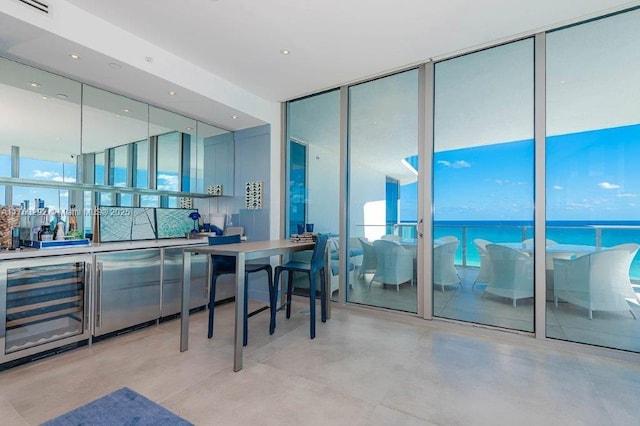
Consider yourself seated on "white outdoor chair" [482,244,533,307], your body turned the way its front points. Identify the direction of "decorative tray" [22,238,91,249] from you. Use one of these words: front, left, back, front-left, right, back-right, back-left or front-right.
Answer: back

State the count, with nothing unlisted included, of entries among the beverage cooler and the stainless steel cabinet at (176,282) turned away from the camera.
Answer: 0

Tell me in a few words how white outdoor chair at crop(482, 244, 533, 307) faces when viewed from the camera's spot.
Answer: facing away from the viewer and to the right of the viewer

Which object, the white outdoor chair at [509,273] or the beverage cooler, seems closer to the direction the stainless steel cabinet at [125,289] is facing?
the white outdoor chair

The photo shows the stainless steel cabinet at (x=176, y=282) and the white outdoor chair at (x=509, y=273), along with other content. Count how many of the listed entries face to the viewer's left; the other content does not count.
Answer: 0

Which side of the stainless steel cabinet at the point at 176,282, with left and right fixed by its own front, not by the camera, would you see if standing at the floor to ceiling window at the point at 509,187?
front

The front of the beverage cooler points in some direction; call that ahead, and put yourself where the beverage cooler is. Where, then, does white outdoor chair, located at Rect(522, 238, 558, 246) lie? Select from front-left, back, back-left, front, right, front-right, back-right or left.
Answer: front

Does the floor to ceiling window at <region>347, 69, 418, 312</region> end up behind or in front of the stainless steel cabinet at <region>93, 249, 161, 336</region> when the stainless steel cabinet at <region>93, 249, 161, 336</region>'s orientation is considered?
in front

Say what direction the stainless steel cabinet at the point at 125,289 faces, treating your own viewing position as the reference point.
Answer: facing the viewer and to the right of the viewer

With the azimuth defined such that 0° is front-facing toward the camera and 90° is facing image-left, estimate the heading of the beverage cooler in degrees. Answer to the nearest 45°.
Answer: approximately 315°
